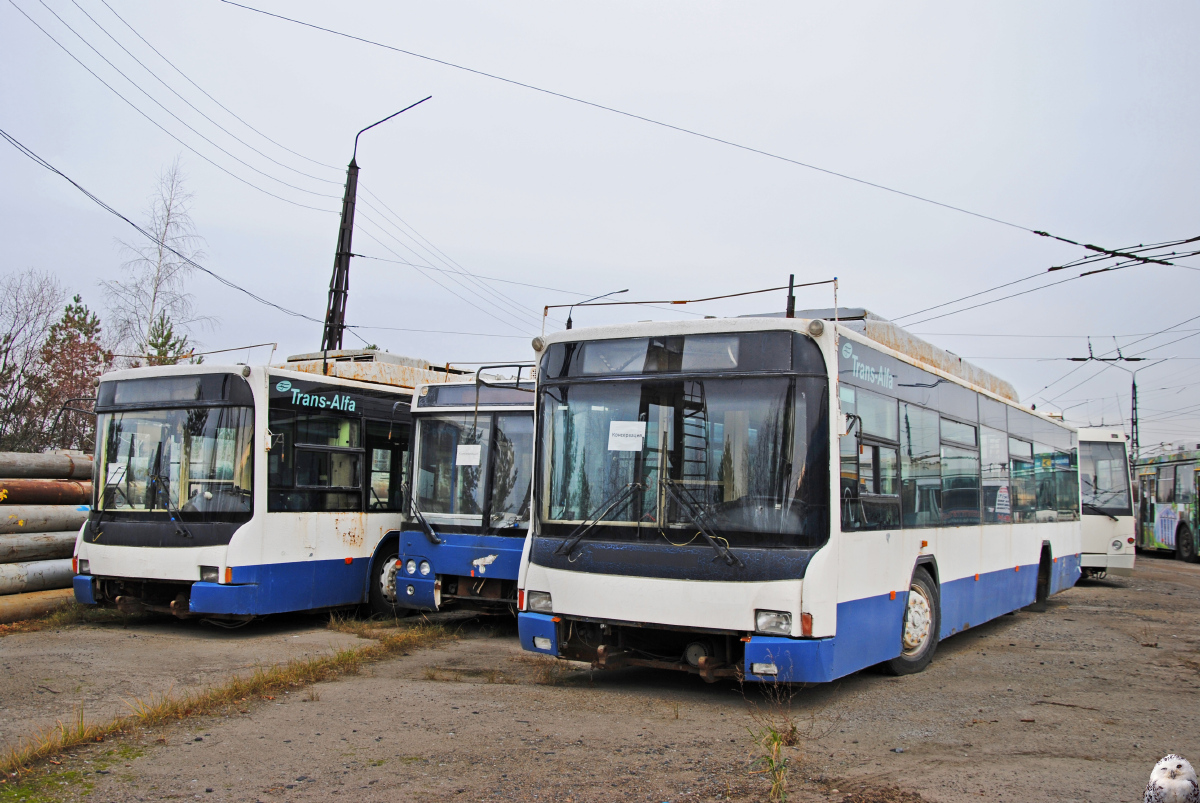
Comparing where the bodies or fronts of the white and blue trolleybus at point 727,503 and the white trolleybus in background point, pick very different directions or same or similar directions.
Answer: same or similar directions

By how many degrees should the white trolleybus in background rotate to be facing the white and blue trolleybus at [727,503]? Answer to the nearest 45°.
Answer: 0° — it already faces it

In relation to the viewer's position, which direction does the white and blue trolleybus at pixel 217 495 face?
facing the viewer and to the left of the viewer

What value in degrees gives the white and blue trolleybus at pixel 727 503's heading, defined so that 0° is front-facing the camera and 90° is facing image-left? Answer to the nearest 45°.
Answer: approximately 45°

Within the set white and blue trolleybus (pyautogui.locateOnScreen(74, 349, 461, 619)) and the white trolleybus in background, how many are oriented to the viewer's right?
0

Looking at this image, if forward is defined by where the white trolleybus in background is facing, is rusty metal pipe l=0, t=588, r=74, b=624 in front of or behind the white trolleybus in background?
in front

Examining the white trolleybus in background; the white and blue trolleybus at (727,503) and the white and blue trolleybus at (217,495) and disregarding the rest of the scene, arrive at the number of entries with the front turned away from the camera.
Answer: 0

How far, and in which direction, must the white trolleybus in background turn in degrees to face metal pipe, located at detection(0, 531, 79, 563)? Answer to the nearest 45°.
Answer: approximately 45° to its right

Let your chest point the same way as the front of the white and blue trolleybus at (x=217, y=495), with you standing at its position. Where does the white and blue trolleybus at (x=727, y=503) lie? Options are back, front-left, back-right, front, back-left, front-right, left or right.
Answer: left

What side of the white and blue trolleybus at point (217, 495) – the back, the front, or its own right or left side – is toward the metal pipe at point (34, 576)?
right

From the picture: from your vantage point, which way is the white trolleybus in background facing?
toward the camera

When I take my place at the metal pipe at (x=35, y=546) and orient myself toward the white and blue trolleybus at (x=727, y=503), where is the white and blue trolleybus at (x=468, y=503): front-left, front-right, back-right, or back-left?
front-left

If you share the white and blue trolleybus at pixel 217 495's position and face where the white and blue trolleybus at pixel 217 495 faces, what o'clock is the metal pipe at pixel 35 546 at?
The metal pipe is roughly at 3 o'clock from the white and blue trolleybus.

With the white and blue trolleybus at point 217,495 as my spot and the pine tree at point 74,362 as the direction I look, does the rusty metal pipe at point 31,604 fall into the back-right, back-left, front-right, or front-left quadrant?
front-left
